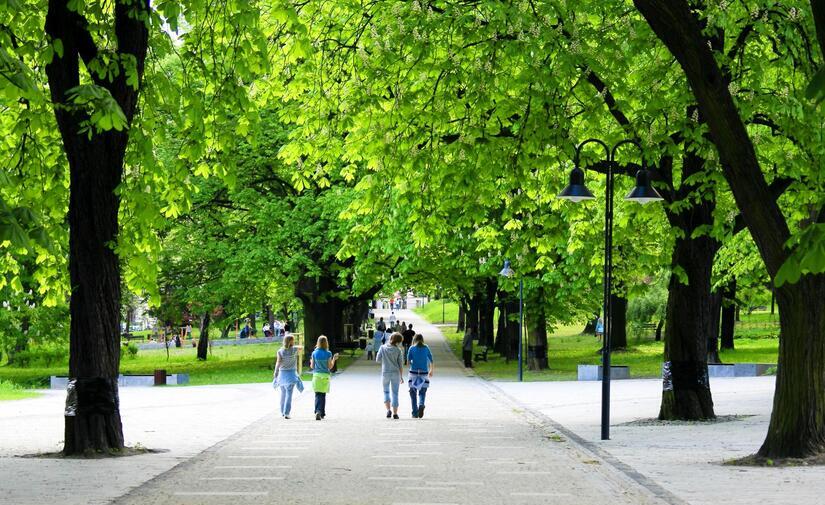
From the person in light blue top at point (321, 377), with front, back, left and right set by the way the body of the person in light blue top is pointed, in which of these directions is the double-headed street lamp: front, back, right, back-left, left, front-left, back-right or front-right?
back-right

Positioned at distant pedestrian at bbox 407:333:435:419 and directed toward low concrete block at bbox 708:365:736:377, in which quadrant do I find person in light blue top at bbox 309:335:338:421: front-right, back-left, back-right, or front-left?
back-left

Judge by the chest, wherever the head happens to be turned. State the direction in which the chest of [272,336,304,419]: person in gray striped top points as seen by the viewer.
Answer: away from the camera

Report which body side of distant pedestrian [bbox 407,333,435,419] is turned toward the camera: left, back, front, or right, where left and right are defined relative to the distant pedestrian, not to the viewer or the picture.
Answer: back

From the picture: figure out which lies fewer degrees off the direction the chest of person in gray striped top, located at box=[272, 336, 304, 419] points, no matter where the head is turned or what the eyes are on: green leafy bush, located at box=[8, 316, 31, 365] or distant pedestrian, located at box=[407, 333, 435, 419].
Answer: the green leafy bush

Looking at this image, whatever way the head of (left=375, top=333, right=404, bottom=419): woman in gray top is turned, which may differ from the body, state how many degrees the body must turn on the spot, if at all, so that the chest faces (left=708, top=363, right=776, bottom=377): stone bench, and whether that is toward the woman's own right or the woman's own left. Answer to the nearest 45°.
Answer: approximately 45° to the woman's own right

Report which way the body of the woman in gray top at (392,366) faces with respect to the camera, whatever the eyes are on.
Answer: away from the camera

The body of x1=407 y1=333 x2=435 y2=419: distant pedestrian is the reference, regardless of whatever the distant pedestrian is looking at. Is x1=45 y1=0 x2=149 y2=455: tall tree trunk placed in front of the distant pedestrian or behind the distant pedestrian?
behind

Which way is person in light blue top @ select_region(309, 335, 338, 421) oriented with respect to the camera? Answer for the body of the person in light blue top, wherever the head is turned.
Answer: away from the camera
